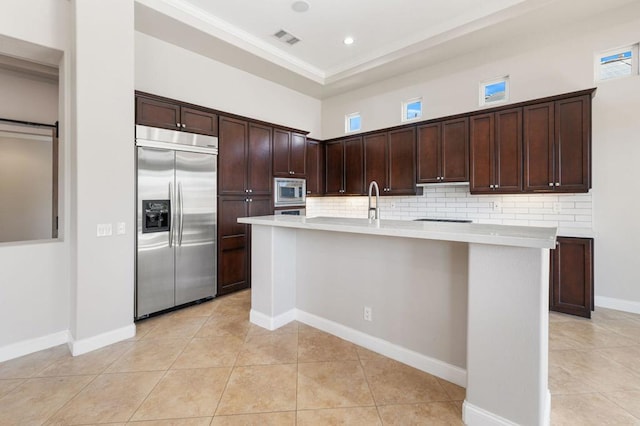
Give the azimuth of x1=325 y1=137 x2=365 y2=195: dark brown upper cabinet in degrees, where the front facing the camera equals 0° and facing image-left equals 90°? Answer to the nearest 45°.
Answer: approximately 45°

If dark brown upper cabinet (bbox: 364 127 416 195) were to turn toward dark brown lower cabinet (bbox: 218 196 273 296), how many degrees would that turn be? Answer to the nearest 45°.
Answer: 0° — it already faces it

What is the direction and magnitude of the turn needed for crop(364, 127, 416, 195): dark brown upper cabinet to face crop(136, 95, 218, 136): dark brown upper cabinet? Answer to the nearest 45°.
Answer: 0° — it already faces it

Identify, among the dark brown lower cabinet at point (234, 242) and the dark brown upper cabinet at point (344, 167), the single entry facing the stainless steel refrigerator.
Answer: the dark brown upper cabinet

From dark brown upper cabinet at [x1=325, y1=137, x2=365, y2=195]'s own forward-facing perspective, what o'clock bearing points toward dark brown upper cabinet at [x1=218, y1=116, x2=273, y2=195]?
dark brown upper cabinet at [x1=218, y1=116, x2=273, y2=195] is roughly at 12 o'clock from dark brown upper cabinet at [x1=325, y1=137, x2=365, y2=195].

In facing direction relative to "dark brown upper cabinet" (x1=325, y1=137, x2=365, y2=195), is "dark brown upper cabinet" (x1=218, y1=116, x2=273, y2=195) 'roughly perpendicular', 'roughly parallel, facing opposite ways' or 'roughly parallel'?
roughly perpendicular

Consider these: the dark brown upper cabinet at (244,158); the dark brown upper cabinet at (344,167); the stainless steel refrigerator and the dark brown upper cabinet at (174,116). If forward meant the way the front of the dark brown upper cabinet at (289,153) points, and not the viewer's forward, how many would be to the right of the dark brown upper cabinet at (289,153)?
3
